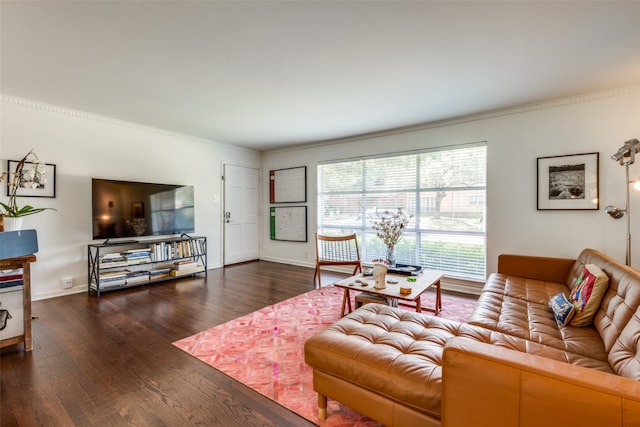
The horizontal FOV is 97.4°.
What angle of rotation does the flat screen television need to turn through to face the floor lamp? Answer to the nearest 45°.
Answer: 0° — it already faces it

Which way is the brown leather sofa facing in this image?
to the viewer's left

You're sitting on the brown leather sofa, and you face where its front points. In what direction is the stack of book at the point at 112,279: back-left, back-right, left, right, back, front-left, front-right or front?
front

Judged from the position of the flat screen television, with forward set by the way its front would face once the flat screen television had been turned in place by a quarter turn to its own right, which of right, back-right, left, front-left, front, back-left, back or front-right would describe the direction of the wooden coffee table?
left

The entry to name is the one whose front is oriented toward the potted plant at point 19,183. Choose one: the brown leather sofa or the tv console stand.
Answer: the brown leather sofa

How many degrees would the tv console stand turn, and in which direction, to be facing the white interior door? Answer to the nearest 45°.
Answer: approximately 90° to its left

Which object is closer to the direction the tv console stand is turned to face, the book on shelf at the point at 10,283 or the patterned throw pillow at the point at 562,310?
the patterned throw pillow

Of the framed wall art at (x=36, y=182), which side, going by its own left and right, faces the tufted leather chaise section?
front

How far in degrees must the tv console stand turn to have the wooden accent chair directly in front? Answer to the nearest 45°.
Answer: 0° — it already faces it

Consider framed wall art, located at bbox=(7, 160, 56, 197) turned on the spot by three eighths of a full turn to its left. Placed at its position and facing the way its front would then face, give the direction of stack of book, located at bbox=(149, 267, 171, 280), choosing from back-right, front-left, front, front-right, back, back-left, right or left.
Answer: front-right

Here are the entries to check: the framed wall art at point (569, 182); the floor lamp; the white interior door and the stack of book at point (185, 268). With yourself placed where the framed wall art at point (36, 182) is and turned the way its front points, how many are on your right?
0

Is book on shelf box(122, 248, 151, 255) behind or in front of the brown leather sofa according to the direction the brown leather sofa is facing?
in front

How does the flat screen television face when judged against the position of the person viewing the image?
facing the viewer and to the right of the viewer

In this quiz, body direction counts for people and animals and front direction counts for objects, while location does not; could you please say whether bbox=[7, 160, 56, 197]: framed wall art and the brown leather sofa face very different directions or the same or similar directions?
very different directions

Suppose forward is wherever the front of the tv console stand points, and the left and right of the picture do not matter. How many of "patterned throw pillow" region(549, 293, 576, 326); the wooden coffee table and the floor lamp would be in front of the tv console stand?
3

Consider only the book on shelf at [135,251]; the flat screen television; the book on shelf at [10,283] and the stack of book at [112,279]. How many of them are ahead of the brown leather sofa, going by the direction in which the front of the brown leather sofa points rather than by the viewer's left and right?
4

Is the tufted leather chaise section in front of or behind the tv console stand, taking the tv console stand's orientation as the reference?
in front

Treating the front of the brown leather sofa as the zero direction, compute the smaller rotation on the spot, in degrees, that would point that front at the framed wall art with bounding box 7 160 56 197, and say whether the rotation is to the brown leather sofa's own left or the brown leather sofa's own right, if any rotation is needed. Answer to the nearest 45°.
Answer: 0° — it already faces it

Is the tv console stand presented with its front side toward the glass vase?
yes

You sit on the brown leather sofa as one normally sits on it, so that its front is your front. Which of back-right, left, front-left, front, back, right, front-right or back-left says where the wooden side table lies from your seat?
front

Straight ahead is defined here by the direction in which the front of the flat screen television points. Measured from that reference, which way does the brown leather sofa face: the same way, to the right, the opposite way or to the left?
the opposite way
